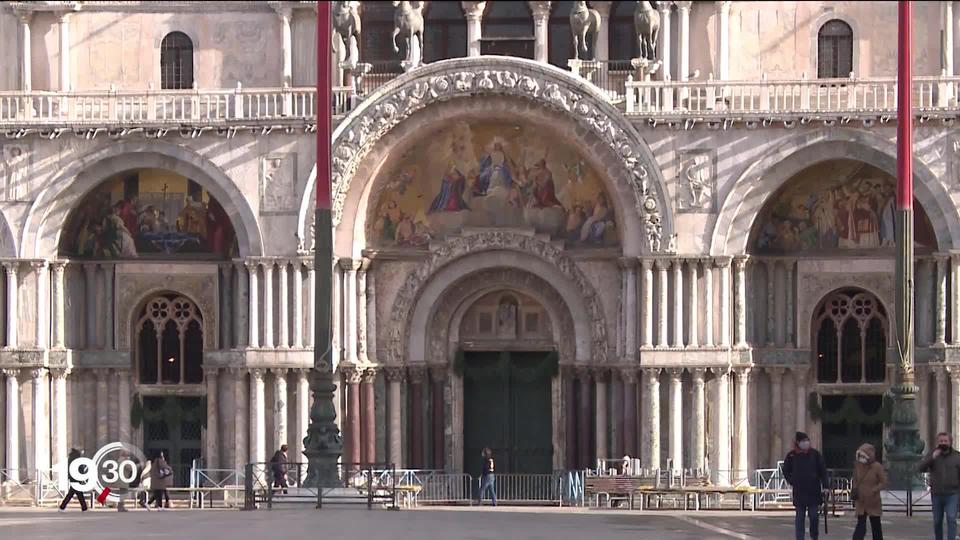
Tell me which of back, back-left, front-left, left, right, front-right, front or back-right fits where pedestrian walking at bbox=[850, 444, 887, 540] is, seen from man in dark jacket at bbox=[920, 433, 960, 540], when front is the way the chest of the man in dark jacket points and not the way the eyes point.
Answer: front-right

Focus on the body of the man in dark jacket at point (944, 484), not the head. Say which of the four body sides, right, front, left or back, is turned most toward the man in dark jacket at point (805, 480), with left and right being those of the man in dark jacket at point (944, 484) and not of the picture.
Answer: right

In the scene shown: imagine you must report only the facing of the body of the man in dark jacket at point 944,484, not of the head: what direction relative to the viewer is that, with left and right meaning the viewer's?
facing the viewer

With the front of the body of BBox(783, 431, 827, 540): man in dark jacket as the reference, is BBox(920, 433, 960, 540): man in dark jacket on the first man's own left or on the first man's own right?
on the first man's own left

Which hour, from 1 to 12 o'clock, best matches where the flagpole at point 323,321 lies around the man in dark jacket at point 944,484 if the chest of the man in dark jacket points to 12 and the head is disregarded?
The flagpole is roughly at 4 o'clock from the man in dark jacket.

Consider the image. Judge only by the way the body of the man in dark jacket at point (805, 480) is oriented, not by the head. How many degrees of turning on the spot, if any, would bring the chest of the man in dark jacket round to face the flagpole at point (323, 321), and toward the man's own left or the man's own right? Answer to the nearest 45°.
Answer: approximately 135° to the man's own right

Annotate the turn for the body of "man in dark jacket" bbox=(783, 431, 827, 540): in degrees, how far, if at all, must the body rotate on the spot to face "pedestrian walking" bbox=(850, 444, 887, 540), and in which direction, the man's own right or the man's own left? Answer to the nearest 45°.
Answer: approximately 45° to the man's own left

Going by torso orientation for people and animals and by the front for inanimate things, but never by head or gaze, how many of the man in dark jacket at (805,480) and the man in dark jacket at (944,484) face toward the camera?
2

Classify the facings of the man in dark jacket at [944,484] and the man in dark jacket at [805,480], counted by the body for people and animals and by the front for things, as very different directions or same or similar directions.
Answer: same or similar directions

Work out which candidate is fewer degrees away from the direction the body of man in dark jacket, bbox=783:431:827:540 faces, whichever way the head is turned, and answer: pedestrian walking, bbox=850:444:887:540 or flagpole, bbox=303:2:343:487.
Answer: the pedestrian walking
